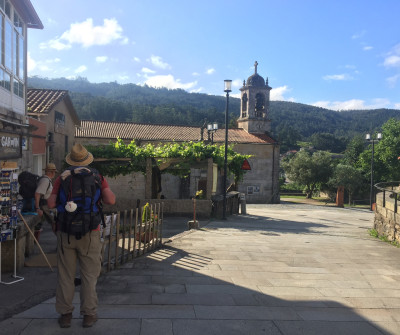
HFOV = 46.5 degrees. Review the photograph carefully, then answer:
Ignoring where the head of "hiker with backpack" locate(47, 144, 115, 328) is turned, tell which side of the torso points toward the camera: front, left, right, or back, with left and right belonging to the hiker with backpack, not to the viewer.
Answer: back

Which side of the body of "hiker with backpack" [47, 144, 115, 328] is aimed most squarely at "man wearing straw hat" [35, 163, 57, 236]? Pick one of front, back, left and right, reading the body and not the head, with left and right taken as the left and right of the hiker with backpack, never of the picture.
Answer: front

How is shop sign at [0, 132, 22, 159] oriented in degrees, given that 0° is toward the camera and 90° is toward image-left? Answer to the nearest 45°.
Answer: approximately 315°

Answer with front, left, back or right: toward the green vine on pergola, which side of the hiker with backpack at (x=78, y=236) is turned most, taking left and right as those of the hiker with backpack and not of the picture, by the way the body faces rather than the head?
front

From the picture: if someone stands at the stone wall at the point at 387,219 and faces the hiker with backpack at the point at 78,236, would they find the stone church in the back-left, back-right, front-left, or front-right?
back-right

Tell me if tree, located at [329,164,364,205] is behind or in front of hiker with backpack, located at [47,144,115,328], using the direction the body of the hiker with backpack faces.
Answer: in front
